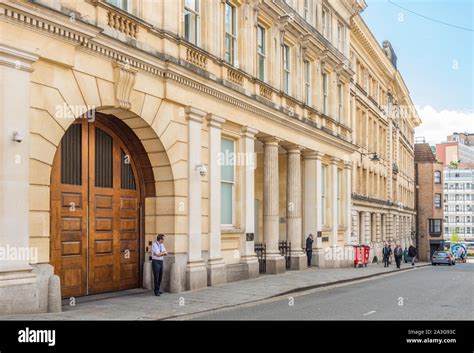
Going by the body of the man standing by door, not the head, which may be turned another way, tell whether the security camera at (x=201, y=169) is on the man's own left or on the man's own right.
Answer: on the man's own left

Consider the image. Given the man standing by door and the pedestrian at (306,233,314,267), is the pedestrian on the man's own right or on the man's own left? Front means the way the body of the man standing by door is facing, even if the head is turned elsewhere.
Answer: on the man's own left
